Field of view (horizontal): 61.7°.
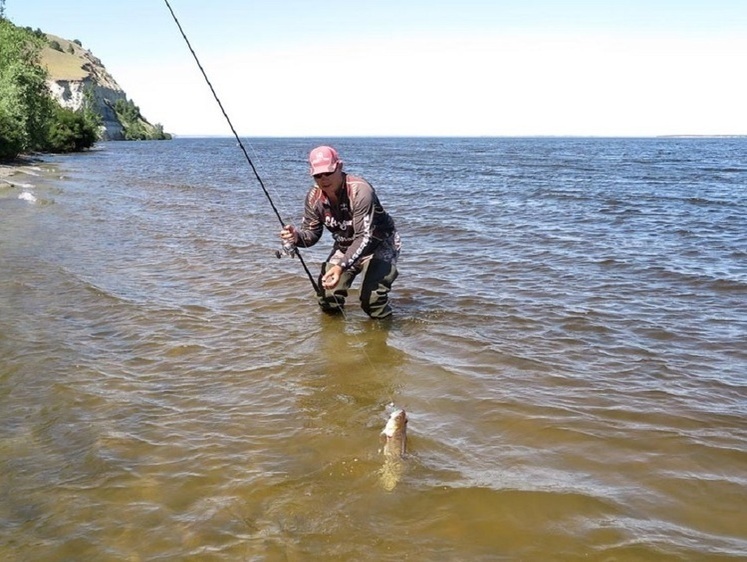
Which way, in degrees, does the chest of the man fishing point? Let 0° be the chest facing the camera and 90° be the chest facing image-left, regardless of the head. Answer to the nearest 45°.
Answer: approximately 45°

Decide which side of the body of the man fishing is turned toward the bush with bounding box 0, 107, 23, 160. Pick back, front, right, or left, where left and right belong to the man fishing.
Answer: right

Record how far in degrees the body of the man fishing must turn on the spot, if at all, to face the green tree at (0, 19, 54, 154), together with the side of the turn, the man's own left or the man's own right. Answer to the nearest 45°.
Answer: approximately 90° to the man's own right
